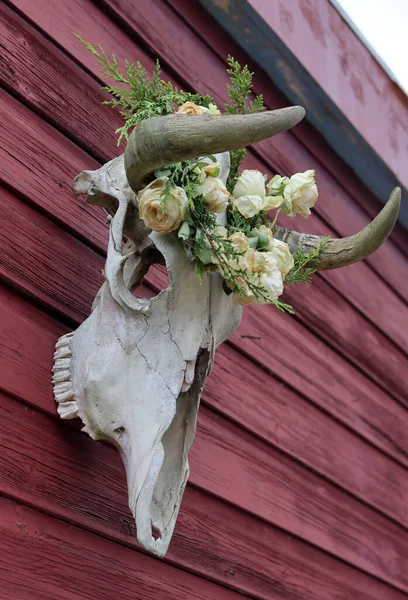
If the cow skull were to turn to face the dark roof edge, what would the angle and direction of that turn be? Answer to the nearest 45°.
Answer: approximately 90° to its left
